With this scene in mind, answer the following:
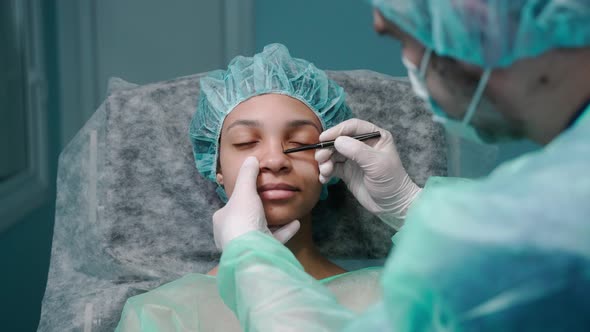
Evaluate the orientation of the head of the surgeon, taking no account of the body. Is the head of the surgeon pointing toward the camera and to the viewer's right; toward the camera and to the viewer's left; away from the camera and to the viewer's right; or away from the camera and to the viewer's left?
away from the camera and to the viewer's left

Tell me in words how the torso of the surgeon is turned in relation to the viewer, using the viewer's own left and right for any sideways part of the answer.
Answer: facing away from the viewer and to the left of the viewer
